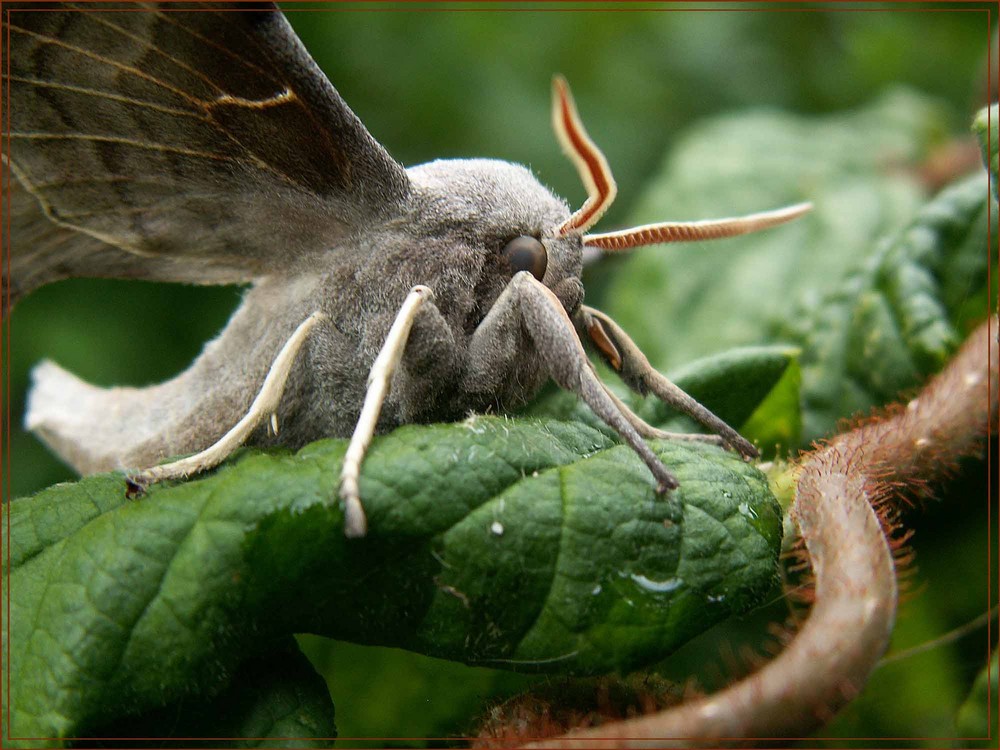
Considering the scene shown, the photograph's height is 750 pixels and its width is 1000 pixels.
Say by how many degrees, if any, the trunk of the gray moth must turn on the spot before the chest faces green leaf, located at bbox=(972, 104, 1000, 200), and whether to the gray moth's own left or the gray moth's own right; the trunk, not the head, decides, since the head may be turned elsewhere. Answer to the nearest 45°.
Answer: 0° — it already faces it

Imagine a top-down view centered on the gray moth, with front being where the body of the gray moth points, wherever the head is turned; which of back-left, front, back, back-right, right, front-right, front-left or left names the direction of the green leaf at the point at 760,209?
front-left

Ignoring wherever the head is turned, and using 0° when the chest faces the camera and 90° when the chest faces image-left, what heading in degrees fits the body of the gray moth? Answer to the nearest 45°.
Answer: approximately 270°

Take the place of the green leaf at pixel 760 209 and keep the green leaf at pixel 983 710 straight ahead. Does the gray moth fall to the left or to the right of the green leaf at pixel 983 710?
right

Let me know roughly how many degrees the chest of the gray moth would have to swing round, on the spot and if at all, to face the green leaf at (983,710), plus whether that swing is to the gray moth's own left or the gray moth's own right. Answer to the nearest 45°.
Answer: approximately 45° to the gray moth's own right
